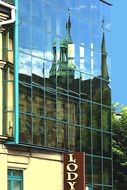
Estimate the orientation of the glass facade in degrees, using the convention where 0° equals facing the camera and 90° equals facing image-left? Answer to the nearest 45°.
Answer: approximately 315°

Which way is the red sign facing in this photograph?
toward the camera
